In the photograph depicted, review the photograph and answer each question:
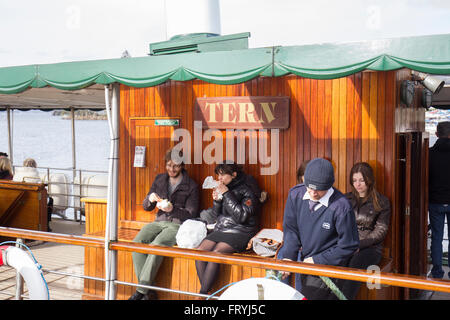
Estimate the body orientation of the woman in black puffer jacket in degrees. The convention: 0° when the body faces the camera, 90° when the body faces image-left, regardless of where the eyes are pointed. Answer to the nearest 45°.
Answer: approximately 45°

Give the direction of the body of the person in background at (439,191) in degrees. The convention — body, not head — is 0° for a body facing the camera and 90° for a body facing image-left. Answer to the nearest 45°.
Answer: approximately 180°

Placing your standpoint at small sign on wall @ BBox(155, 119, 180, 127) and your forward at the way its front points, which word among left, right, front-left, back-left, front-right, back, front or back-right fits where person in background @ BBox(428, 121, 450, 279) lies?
left

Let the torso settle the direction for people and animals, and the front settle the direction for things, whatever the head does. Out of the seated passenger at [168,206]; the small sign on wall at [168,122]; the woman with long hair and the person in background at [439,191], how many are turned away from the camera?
1

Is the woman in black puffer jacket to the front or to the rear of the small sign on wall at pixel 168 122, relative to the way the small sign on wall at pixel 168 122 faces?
to the front

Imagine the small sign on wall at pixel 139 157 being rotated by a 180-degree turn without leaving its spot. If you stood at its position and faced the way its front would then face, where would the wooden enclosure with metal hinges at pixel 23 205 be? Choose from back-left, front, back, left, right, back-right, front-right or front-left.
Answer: front-left

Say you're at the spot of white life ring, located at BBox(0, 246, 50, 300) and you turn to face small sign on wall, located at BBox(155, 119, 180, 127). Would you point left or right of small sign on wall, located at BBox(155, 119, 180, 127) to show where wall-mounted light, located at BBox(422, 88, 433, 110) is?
right

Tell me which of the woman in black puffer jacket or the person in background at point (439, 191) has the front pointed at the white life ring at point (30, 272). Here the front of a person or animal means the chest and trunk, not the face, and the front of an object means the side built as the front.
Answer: the woman in black puffer jacket

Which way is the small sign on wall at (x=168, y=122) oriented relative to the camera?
toward the camera
